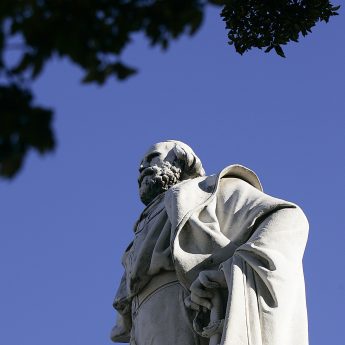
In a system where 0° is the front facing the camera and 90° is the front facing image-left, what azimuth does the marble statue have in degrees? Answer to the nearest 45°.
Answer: approximately 45°

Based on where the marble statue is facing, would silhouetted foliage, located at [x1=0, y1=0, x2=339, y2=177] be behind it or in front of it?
in front
